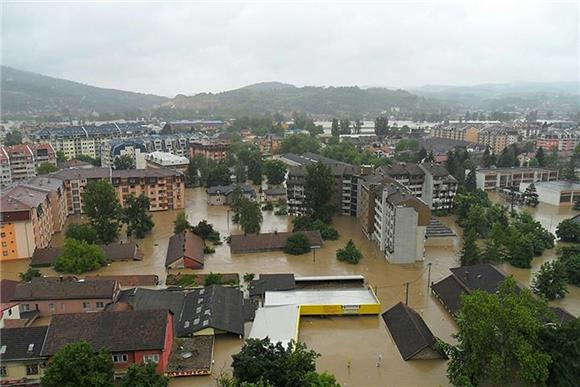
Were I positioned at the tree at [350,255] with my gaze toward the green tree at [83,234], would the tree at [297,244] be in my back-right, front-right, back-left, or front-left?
front-right

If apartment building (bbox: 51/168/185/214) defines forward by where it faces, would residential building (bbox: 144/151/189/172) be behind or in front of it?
behind

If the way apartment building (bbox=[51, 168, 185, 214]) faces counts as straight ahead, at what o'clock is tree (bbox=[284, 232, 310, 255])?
The tree is roughly at 11 o'clock from the apartment building.

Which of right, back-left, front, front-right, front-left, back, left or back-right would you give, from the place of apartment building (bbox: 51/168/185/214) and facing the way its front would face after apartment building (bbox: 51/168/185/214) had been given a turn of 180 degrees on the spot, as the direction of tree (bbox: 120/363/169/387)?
back

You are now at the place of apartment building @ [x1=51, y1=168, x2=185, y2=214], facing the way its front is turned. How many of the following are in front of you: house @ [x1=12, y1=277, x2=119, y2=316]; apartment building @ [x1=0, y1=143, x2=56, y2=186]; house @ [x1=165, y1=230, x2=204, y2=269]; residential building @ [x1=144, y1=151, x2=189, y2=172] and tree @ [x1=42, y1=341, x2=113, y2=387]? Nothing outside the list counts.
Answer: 3

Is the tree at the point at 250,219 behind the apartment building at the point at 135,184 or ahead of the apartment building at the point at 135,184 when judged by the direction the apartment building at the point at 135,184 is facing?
ahead

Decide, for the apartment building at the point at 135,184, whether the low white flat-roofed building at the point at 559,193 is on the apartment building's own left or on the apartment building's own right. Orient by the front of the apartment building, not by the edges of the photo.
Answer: on the apartment building's own left

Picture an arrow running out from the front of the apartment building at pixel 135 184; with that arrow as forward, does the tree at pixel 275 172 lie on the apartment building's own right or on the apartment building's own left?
on the apartment building's own left

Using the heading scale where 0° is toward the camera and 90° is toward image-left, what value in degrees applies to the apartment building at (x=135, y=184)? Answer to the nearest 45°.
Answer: approximately 0°

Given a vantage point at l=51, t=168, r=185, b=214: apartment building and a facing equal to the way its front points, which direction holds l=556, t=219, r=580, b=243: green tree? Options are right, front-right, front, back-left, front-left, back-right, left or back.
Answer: front-left

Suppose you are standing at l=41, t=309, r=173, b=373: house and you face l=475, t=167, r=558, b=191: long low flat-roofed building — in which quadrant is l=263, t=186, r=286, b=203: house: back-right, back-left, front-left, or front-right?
front-left

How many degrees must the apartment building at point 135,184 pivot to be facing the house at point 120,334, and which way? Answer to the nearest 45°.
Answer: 0° — it already faces it

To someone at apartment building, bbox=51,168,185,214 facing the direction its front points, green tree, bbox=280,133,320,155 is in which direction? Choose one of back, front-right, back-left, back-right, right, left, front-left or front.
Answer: back-left

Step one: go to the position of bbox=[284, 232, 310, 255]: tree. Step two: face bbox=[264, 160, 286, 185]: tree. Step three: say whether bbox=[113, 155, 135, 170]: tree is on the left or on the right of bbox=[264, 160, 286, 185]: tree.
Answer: left

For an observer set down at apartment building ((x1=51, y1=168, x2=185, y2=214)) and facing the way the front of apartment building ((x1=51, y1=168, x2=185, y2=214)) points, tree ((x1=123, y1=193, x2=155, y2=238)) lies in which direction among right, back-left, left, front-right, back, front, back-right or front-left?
front

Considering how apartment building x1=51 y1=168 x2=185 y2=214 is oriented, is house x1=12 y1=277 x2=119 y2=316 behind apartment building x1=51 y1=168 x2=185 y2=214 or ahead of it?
ahead

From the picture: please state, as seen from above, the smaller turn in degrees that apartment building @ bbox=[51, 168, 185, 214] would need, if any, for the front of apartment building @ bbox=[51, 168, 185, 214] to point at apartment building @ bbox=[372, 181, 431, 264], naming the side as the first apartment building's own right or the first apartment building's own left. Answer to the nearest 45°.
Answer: approximately 45° to the first apartment building's own left

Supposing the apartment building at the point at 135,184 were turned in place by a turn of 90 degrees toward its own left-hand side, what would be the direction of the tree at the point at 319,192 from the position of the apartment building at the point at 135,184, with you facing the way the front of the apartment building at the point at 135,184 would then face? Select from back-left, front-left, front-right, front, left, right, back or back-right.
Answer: front-right

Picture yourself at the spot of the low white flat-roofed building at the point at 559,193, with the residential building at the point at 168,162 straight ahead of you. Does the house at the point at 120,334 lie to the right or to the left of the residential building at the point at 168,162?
left

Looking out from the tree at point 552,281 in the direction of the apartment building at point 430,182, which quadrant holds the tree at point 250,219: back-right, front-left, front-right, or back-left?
front-left

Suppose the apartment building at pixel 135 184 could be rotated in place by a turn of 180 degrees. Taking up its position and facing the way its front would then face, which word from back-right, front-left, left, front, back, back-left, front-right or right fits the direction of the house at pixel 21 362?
back
